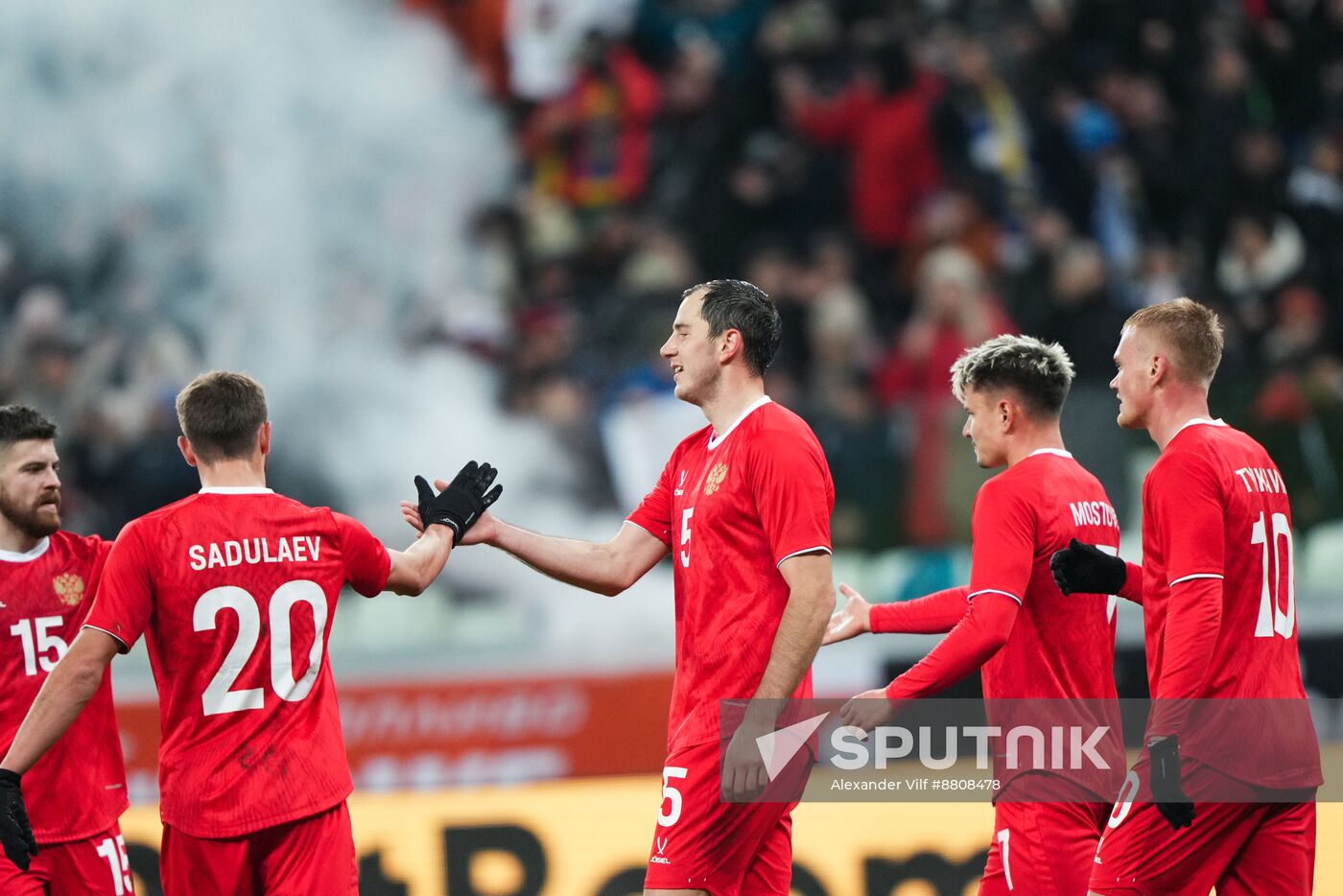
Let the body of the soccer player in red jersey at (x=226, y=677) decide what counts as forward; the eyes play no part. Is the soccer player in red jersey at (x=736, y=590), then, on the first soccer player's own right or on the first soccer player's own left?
on the first soccer player's own right

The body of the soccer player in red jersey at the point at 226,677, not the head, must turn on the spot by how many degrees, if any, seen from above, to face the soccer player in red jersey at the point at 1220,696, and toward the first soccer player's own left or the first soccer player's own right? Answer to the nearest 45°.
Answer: approximately 90° to the first soccer player's own right

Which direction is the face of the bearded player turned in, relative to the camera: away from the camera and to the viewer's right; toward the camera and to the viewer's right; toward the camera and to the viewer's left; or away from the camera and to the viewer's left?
toward the camera and to the viewer's right

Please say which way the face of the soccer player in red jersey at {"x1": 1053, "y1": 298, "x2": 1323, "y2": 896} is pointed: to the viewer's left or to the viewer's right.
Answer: to the viewer's left

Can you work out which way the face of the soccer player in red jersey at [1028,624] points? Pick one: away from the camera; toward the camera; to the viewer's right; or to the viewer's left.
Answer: to the viewer's left

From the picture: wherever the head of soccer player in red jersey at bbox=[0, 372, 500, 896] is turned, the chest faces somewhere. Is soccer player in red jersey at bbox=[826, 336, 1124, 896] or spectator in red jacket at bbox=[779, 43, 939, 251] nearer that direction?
the spectator in red jacket

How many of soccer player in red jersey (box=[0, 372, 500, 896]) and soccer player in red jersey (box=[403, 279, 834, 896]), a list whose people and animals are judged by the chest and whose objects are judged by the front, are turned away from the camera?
1

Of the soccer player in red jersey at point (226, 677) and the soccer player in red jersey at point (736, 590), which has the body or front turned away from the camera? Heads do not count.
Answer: the soccer player in red jersey at point (226, 677)

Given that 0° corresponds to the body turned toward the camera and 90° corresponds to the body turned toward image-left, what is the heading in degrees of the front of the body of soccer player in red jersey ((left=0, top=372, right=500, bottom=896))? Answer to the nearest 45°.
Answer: approximately 180°

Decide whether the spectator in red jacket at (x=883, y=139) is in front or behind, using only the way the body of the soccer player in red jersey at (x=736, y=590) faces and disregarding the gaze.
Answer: behind

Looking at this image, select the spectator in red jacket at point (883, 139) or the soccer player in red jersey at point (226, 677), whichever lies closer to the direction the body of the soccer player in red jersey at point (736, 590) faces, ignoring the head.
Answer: the soccer player in red jersey

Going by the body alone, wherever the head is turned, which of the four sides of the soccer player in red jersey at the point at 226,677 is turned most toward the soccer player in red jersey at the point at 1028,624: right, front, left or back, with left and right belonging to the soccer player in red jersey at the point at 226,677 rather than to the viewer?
right

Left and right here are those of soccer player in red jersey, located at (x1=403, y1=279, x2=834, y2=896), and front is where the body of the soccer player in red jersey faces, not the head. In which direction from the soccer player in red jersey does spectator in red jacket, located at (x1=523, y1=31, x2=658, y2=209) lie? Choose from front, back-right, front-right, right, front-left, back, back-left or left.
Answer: back-right
